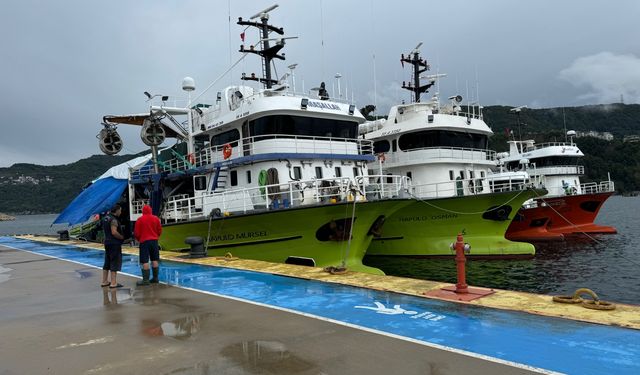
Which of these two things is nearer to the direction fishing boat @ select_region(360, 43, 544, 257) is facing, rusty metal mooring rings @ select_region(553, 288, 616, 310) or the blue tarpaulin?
the rusty metal mooring rings

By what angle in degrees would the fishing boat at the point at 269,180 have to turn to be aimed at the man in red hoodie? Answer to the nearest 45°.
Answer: approximately 90° to its right

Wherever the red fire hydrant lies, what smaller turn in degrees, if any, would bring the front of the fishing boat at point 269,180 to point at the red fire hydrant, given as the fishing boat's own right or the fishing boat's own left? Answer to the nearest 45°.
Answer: approximately 45° to the fishing boat's own right

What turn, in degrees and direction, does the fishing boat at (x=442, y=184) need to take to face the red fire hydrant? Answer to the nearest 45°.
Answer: approximately 45° to its right

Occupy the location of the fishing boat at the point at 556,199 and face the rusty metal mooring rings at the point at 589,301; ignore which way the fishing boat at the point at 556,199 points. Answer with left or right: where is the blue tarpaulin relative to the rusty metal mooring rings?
right

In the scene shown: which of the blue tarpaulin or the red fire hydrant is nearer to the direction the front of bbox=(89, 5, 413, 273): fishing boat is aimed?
the red fire hydrant

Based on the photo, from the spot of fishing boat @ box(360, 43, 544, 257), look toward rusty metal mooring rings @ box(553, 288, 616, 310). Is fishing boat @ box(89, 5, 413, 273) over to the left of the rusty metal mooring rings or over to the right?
right

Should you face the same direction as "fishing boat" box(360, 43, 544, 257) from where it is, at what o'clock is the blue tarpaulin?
The blue tarpaulin is roughly at 4 o'clock from the fishing boat.
